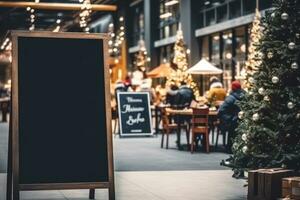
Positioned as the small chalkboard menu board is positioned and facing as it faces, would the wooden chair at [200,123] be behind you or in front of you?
in front

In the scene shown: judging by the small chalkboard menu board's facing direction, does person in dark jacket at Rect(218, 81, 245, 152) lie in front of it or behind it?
in front

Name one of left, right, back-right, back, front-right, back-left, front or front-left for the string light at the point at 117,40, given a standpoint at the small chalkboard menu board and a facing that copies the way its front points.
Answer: back

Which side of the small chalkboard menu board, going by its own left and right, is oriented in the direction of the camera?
front

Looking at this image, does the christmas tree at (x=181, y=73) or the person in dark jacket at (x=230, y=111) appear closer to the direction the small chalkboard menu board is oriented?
the person in dark jacket

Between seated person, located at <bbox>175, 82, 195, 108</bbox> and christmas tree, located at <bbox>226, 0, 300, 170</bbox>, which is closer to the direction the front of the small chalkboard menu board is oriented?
the christmas tree
